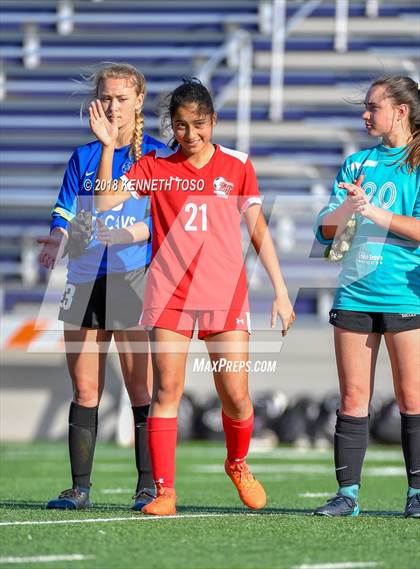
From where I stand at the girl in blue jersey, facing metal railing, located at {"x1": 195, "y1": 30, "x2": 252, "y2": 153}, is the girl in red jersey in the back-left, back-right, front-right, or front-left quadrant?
back-right

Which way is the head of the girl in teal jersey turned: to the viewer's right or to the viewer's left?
to the viewer's left

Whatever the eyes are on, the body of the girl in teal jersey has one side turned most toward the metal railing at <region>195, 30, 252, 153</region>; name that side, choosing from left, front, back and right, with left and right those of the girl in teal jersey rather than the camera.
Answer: back

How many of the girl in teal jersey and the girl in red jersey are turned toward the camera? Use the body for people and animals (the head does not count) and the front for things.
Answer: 2

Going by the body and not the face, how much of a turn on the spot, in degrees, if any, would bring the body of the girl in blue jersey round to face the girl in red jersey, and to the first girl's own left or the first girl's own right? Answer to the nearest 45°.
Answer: approximately 90° to the first girl's own left

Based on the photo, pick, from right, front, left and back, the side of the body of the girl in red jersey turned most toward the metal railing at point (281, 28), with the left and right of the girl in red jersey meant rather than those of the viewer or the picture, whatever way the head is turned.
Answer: back

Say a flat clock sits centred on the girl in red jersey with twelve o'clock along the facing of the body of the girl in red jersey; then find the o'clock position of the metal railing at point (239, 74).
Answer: The metal railing is roughly at 6 o'clock from the girl in red jersey.

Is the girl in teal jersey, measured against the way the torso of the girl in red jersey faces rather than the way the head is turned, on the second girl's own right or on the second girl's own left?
on the second girl's own left

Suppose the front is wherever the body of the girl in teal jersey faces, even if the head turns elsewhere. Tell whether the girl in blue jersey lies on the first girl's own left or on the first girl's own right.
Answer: on the first girl's own right

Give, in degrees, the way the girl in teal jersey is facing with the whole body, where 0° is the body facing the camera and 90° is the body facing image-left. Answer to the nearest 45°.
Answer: approximately 0°

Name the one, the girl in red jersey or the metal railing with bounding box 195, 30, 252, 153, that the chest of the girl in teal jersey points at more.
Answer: the girl in red jersey
